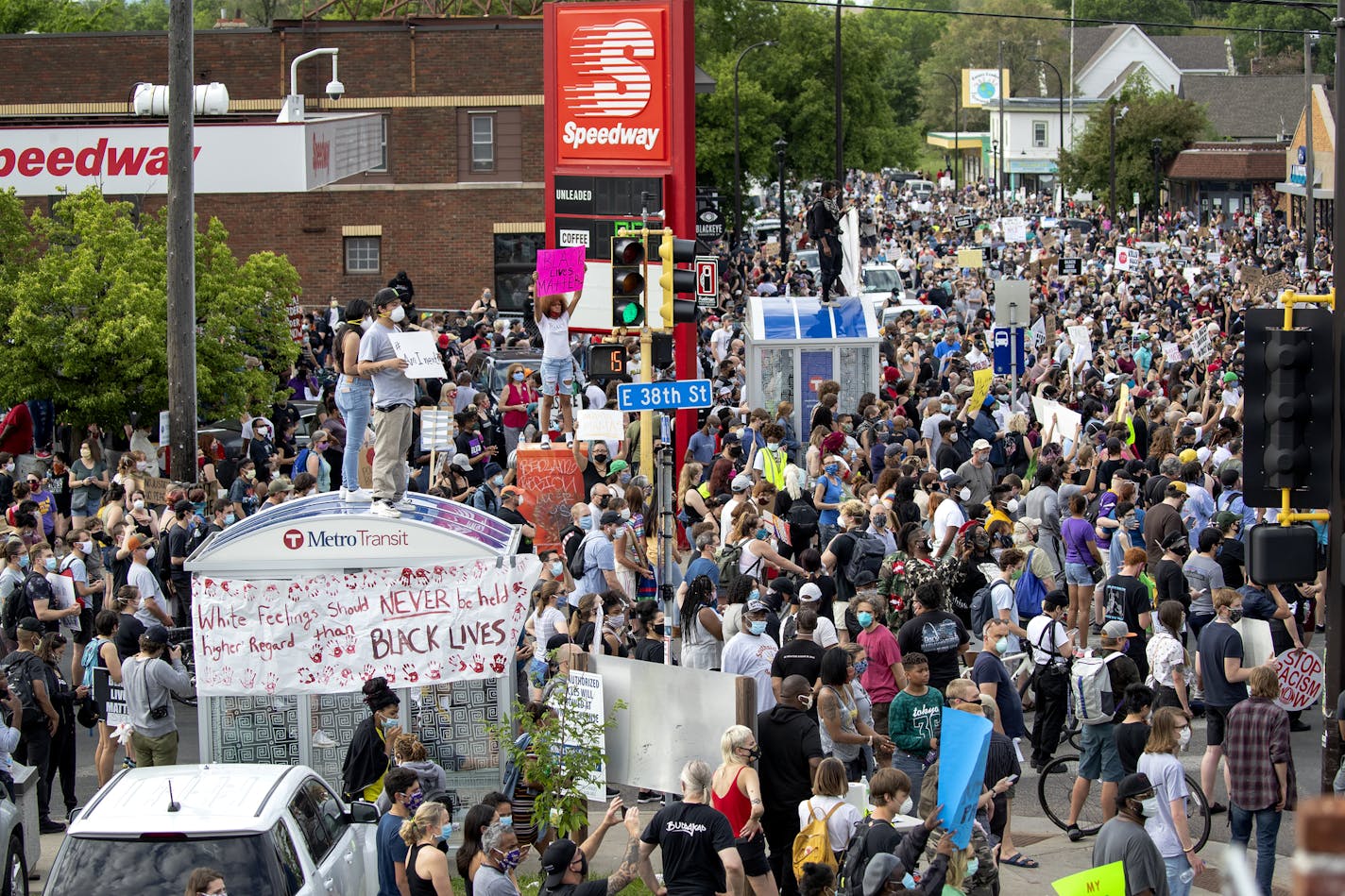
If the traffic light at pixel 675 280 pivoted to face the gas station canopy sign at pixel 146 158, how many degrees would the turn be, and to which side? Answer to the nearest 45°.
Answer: approximately 135° to its left

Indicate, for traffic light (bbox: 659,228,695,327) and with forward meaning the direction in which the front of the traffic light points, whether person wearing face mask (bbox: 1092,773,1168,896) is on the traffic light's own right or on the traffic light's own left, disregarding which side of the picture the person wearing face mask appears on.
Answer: on the traffic light's own right

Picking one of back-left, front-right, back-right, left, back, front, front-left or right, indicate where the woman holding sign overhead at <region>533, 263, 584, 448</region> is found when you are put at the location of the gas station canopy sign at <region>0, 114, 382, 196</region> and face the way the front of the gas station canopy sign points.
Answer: front-left

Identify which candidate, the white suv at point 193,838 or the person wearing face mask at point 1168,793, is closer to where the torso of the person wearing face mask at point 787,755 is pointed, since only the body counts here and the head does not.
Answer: the person wearing face mask

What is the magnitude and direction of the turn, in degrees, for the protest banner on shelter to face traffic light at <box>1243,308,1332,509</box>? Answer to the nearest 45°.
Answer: approximately 45° to its left

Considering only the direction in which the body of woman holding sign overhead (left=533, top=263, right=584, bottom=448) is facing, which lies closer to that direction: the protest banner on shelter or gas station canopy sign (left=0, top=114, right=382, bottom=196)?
the protest banner on shelter

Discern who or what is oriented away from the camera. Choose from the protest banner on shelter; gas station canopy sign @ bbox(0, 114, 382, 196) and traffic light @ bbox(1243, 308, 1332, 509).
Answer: the traffic light

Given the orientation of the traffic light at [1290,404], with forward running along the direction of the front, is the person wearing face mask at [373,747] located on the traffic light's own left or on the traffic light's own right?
on the traffic light's own left

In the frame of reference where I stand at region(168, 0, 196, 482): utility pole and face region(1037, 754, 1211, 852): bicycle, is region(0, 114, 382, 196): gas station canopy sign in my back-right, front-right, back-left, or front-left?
back-left

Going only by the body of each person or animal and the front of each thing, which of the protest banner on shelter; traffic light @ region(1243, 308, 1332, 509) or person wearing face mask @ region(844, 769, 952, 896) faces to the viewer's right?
the person wearing face mask

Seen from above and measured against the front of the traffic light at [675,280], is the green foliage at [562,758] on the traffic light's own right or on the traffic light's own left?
on the traffic light's own right
